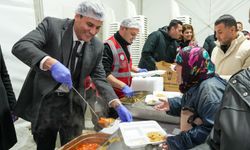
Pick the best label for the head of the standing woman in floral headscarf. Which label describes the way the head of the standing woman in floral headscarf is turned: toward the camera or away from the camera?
away from the camera

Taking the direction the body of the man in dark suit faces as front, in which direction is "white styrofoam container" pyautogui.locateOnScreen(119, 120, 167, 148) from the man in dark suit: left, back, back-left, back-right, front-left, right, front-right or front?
front

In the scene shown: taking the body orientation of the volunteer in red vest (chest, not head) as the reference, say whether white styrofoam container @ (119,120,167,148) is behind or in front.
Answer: in front

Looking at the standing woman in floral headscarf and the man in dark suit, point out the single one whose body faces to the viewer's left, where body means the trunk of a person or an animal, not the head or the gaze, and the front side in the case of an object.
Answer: the standing woman in floral headscarf

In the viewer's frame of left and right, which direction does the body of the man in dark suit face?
facing the viewer and to the right of the viewer

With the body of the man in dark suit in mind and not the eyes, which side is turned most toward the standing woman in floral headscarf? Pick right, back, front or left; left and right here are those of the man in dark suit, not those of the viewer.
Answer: front

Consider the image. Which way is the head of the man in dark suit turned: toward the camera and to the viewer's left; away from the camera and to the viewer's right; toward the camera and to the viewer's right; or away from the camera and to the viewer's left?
toward the camera and to the viewer's right

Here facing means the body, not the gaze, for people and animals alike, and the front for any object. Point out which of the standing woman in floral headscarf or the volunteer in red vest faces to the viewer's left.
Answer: the standing woman in floral headscarf

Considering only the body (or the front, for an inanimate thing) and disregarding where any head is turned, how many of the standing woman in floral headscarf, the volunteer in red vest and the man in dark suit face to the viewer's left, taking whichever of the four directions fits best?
1

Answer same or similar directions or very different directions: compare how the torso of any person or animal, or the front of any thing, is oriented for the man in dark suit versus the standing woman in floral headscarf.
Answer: very different directions

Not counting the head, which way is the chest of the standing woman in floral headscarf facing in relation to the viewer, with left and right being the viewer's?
facing to the left of the viewer
